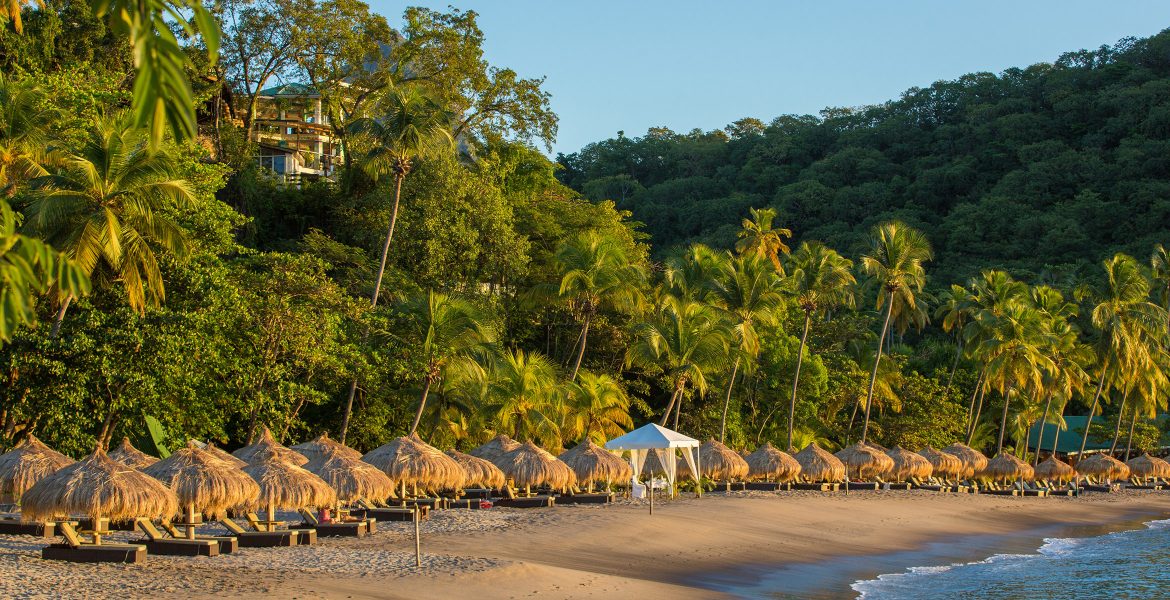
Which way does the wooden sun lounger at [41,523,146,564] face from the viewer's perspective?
to the viewer's right

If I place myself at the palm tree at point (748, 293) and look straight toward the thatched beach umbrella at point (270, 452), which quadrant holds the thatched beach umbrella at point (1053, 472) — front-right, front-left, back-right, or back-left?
back-left

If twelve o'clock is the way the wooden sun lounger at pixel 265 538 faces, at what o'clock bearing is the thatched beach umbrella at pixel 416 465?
The thatched beach umbrella is roughly at 10 o'clock from the wooden sun lounger.

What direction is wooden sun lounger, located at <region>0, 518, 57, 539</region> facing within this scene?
to the viewer's right

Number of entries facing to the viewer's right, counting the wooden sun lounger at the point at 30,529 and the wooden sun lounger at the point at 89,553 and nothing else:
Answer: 2

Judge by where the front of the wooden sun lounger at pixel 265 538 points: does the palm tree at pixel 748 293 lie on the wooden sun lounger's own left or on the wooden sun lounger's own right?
on the wooden sun lounger's own left

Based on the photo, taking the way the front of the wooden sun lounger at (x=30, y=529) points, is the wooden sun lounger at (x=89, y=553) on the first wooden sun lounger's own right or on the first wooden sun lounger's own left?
on the first wooden sun lounger's own right

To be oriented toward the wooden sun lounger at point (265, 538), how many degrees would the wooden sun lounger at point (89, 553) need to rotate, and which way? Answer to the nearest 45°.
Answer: approximately 45° to its left

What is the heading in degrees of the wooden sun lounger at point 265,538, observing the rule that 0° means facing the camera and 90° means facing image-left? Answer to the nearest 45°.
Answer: approximately 270°
